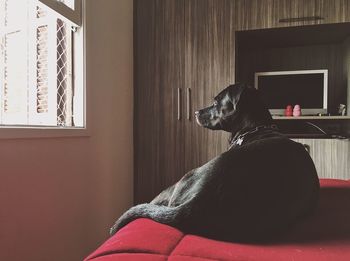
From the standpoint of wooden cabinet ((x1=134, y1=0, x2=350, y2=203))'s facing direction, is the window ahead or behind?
ahead

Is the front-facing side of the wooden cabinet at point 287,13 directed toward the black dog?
yes

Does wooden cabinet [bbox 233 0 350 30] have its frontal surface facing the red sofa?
yes

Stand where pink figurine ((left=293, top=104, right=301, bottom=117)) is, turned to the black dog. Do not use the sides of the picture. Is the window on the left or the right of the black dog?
right

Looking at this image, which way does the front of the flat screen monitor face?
toward the camera

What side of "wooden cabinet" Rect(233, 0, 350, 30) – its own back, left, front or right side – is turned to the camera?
front

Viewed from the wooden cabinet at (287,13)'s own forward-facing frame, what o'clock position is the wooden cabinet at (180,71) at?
the wooden cabinet at (180,71) is roughly at 3 o'clock from the wooden cabinet at (287,13).

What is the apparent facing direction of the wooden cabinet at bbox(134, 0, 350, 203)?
toward the camera

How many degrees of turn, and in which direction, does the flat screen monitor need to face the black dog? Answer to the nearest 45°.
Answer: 0° — it already faces it

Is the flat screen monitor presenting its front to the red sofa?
yes
